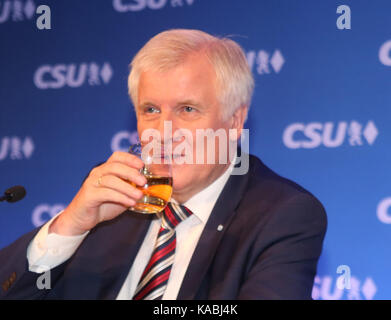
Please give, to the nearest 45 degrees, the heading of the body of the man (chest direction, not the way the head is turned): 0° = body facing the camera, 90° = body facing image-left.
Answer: approximately 45°
